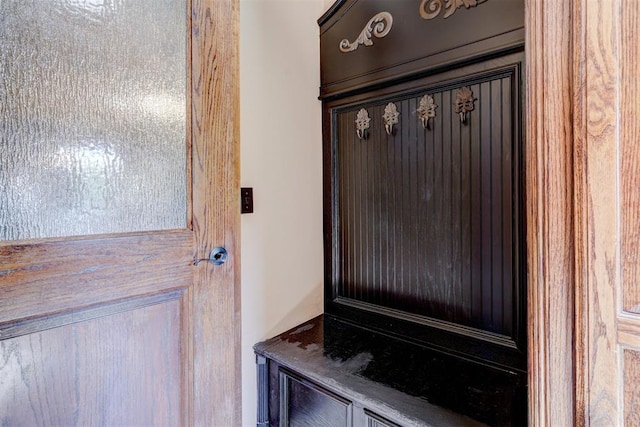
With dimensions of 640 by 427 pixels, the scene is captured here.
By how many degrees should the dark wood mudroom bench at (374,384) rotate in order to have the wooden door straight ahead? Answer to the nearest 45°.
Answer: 0° — it already faces it

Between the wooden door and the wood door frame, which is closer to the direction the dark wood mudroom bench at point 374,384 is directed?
the wooden door

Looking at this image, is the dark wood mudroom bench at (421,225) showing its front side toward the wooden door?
yes

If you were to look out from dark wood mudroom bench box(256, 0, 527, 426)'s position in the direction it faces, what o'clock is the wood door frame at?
The wood door frame is roughly at 10 o'clock from the dark wood mudroom bench.

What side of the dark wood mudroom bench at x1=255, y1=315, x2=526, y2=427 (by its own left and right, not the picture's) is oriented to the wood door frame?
left

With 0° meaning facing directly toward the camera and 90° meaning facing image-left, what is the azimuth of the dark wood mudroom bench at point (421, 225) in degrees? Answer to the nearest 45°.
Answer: approximately 45°
